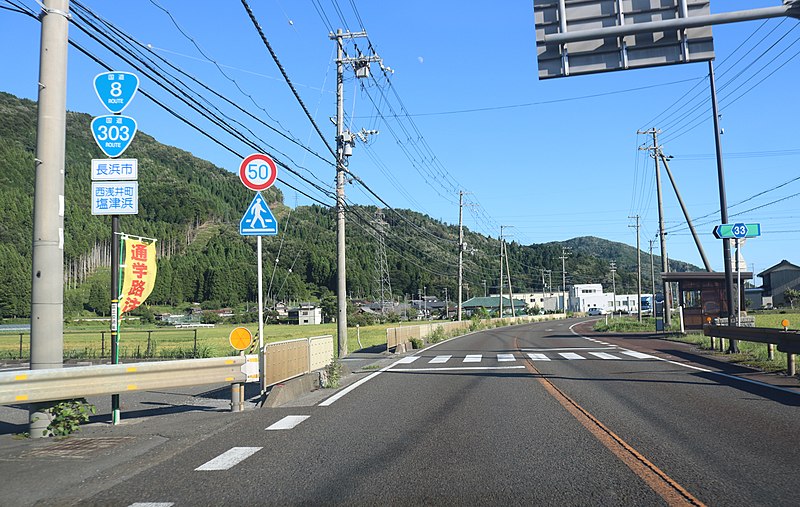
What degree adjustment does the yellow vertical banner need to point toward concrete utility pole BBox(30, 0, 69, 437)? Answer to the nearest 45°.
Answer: approximately 45° to its right

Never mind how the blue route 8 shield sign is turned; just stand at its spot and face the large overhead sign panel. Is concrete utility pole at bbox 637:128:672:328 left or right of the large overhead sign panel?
left

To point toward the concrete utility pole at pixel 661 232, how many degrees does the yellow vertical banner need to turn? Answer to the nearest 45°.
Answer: approximately 135° to its left

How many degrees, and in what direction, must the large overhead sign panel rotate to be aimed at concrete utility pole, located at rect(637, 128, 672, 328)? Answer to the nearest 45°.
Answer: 0° — it already faces it

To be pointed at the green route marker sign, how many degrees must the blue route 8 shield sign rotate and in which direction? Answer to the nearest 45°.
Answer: approximately 90° to its left

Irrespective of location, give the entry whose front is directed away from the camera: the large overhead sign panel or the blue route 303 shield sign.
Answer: the large overhead sign panel

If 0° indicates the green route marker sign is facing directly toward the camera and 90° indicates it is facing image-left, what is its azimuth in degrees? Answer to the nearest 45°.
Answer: approximately 0°

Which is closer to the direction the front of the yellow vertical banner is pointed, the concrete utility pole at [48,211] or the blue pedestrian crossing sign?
the concrete utility pole

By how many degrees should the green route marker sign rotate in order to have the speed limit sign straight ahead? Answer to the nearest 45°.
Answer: approximately 45° to its right

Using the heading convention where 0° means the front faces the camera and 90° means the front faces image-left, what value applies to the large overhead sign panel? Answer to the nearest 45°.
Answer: approximately 180°

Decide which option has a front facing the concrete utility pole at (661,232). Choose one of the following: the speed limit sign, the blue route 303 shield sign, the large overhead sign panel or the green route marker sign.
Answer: the large overhead sign panel
